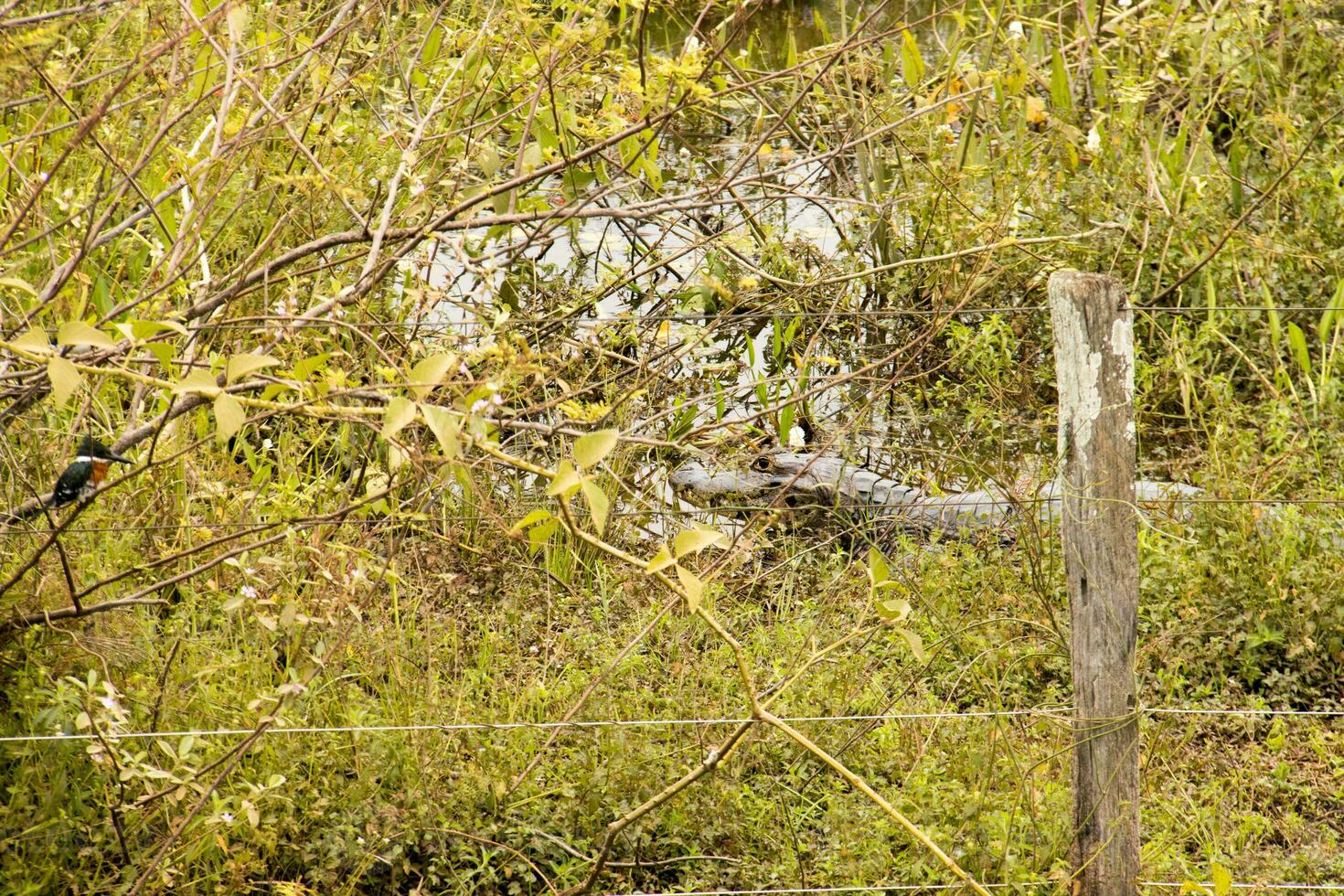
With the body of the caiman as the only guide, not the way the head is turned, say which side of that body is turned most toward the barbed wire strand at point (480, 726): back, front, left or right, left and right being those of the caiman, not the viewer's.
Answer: left

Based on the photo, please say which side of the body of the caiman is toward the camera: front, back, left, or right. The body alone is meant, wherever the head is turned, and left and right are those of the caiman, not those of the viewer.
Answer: left

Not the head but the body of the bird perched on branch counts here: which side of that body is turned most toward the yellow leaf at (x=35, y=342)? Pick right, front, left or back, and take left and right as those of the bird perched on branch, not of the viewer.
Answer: right

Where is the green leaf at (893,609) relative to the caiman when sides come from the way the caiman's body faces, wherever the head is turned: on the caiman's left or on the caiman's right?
on the caiman's left

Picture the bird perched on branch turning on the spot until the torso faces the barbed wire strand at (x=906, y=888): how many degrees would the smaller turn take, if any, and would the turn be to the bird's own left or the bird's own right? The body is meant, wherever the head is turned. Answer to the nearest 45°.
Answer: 0° — it already faces it

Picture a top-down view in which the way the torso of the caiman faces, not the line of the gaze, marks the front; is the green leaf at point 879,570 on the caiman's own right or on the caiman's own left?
on the caiman's own left

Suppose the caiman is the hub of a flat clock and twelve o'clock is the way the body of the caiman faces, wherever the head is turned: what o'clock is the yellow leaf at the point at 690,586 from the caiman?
The yellow leaf is roughly at 9 o'clock from the caiman.

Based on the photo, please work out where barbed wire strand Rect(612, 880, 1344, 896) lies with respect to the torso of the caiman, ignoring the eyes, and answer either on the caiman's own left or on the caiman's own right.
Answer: on the caiman's own left
